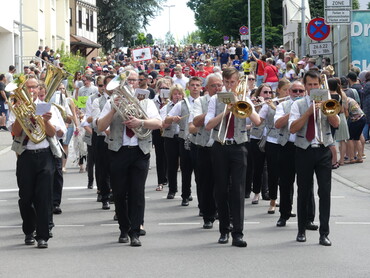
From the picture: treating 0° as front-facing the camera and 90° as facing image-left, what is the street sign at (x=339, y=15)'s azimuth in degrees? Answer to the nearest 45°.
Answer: approximately 0°
